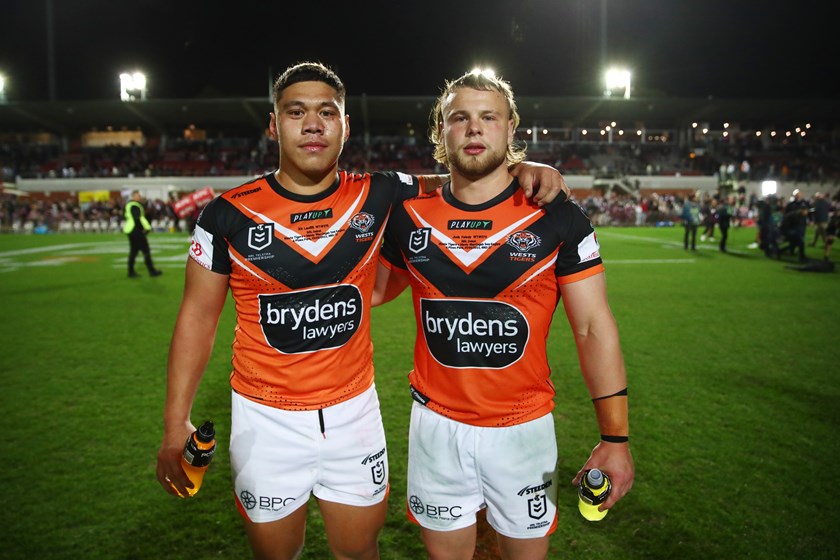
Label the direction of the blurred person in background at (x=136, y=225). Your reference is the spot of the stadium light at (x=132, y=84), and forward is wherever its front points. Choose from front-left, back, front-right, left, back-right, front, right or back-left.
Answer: front

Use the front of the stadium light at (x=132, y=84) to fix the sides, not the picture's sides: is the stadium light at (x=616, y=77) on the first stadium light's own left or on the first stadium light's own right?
on the first stadium light's own left

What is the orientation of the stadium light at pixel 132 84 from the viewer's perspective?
toward the camera

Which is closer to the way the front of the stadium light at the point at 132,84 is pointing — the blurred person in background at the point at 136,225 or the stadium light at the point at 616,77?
the blurred person in background
